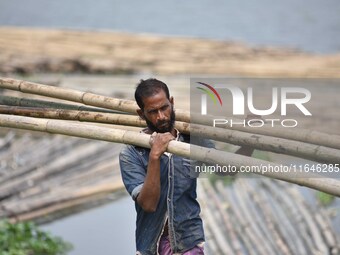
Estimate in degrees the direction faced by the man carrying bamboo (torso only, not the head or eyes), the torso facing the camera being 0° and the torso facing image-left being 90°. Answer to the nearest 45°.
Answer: approximately 0°
